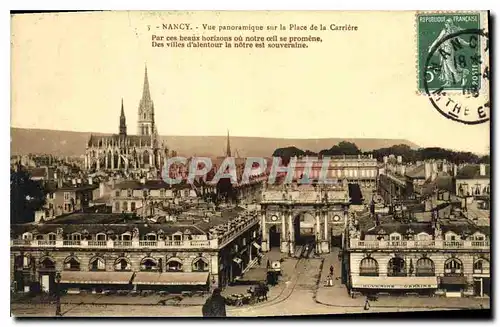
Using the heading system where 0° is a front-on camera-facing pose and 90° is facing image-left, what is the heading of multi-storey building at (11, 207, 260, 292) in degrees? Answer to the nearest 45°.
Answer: approximately 0°
